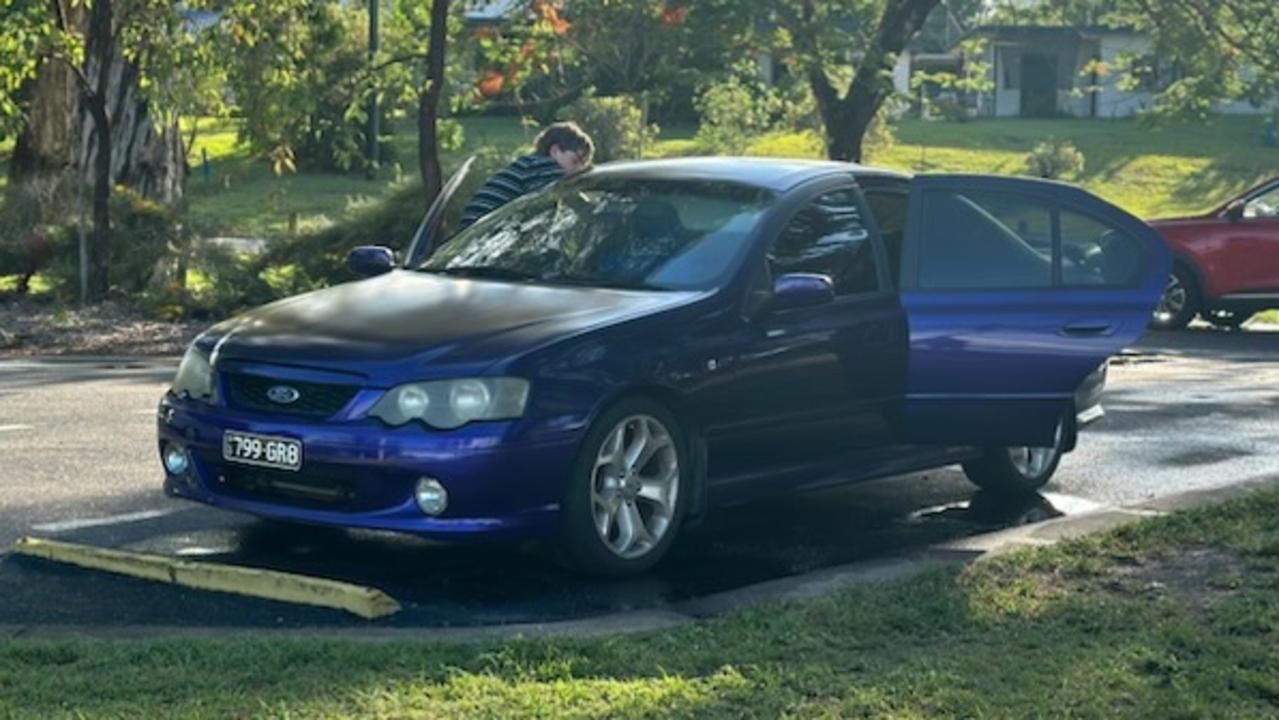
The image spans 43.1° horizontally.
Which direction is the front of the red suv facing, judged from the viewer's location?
facing to the left of the viewer

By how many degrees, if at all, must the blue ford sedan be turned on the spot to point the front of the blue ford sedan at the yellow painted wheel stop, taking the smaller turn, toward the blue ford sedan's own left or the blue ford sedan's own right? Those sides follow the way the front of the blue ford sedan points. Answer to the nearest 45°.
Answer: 0° — it already faces it

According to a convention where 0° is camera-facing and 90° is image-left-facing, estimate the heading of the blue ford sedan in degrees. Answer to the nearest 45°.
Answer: approximately 45°

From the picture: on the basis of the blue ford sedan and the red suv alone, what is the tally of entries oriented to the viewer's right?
0

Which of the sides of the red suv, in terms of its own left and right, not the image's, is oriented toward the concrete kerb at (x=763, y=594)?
left

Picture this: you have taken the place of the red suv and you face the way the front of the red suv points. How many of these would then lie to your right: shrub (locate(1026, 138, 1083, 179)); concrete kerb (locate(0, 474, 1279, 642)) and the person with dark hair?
1

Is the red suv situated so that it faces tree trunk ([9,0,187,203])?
yes

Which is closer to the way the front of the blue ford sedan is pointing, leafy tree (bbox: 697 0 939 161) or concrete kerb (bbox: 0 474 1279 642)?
the concrete kerb

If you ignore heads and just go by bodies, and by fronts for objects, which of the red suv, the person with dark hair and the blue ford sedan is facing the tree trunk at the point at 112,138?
the red suv
